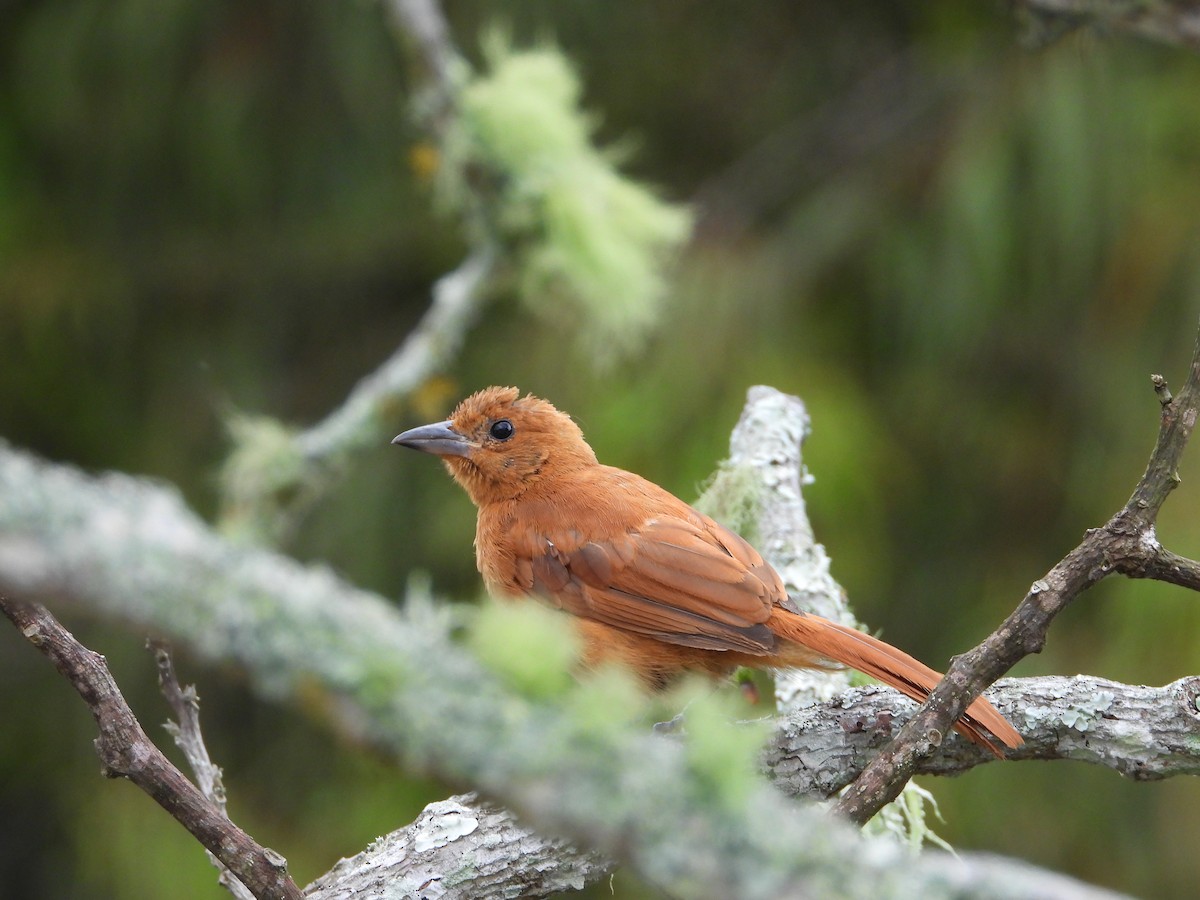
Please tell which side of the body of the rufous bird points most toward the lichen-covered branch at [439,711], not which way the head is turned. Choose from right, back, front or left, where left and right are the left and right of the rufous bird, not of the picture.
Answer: left

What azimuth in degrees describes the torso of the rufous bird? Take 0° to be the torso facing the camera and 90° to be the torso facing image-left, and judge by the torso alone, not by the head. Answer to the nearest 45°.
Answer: approximately 90°

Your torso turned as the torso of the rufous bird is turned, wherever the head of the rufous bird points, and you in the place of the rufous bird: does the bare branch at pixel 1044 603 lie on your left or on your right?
on your left
